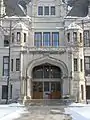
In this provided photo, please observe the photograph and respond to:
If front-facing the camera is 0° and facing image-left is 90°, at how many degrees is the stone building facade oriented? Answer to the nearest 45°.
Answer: approximately 0°
